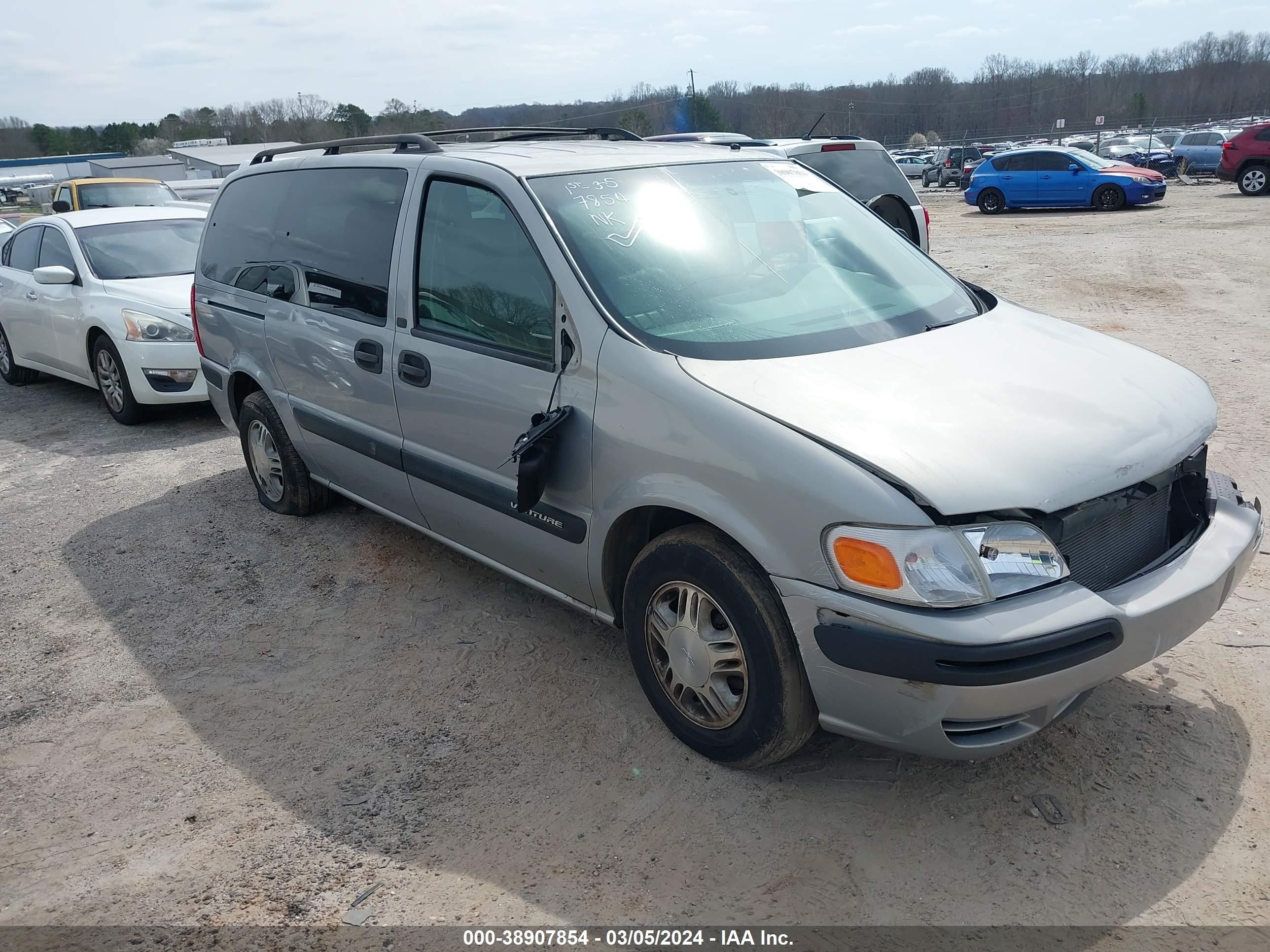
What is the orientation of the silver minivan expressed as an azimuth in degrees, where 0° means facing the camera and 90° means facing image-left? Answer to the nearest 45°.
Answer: approximately 315°

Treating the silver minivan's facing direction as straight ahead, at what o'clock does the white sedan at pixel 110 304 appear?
The white sedan is roughly at 6 o'clock from the silver minivan.

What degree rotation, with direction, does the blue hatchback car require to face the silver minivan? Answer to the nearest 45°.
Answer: approximately 90° to its right

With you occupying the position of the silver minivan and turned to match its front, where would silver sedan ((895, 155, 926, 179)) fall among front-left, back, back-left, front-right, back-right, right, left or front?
back-left

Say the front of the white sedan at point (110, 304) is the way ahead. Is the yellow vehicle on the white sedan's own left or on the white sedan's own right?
on the white sedan's own left

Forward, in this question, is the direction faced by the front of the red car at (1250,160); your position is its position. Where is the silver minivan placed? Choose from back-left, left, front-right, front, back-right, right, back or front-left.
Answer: right

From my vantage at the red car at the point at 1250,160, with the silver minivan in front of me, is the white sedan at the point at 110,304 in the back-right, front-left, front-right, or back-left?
front-right

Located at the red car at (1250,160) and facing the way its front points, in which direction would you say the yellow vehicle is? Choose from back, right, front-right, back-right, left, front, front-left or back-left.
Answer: back-right

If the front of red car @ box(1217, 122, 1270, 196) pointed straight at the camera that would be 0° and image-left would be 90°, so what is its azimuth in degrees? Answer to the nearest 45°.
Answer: approximately 270°

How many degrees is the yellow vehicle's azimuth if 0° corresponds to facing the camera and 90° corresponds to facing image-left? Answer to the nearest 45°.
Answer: approximately 315°

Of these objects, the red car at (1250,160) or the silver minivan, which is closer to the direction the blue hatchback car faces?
the red car

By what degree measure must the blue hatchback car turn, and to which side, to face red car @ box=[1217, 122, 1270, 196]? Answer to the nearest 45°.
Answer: approximately 45° to its left

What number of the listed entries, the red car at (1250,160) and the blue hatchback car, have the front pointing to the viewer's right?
2

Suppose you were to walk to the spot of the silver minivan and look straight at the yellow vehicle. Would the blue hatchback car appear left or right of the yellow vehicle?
right

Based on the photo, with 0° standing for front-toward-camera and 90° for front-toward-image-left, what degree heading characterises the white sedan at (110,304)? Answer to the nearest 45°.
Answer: approximately 315°

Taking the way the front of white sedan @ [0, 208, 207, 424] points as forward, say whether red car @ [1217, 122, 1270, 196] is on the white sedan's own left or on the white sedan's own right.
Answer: on the white sedan's own left
